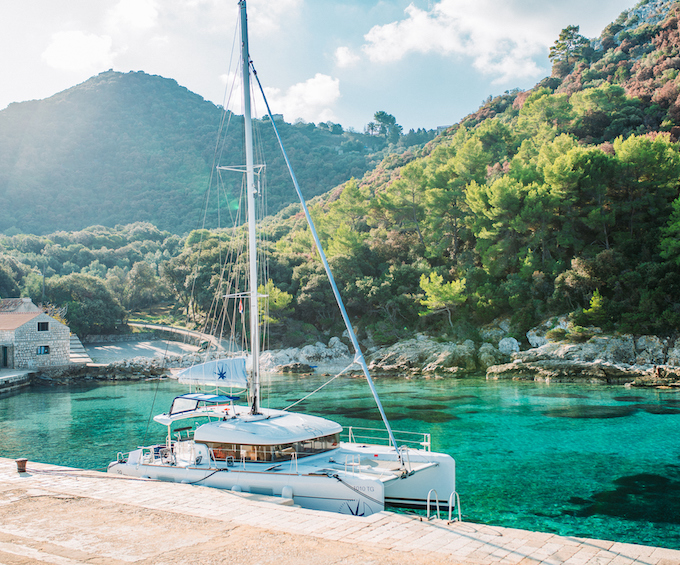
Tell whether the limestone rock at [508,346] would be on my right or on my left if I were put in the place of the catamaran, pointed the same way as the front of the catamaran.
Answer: on my left

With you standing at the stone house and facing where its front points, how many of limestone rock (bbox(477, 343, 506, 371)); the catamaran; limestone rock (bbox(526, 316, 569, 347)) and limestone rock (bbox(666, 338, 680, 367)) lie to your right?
0

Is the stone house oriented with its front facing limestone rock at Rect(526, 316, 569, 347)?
no

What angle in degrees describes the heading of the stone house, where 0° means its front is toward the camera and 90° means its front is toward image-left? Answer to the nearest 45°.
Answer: approximately 45°

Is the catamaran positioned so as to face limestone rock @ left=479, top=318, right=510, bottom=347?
no

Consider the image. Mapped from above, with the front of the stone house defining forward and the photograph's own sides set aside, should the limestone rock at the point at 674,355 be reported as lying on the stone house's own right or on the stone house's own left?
on the stone house's own left

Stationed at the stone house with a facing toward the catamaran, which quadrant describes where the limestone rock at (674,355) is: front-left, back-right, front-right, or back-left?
front-left

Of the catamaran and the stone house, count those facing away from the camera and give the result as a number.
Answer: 0

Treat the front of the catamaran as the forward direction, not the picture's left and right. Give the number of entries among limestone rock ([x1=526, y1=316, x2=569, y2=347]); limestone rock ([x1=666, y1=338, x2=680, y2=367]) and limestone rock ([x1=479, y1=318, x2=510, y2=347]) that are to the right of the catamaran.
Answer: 0

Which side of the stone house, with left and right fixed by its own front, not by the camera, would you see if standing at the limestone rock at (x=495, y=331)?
left

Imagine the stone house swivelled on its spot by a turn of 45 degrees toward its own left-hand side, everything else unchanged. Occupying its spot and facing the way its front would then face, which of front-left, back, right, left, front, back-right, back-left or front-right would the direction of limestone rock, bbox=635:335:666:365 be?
front-left

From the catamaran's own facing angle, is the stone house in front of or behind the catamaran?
behind

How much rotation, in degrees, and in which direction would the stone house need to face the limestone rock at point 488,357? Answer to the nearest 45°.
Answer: approximately 90° to its left

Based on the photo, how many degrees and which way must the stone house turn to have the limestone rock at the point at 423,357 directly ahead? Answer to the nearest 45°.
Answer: approximately 90° to its left

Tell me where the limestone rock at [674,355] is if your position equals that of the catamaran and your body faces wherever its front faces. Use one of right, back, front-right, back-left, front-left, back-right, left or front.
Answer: left

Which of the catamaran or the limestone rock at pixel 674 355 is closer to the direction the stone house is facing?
the catamaran

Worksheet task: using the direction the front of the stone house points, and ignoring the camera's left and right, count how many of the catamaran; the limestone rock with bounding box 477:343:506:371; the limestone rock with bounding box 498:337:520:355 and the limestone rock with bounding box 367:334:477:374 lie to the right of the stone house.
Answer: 0
